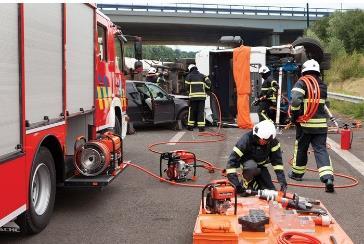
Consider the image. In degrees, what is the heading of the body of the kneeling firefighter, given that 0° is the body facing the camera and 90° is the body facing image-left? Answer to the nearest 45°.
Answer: approximately 0°

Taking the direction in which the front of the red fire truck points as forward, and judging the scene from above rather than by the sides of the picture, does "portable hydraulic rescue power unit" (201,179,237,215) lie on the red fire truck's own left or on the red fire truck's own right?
on the red fire truck's own right

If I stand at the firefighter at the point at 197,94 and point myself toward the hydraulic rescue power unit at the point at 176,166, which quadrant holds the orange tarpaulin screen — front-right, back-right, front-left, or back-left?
back-left

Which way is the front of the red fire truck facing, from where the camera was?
facing away from the viewer and to the right of the viewer

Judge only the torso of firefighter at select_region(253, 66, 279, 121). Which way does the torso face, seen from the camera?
to the viewer's left
